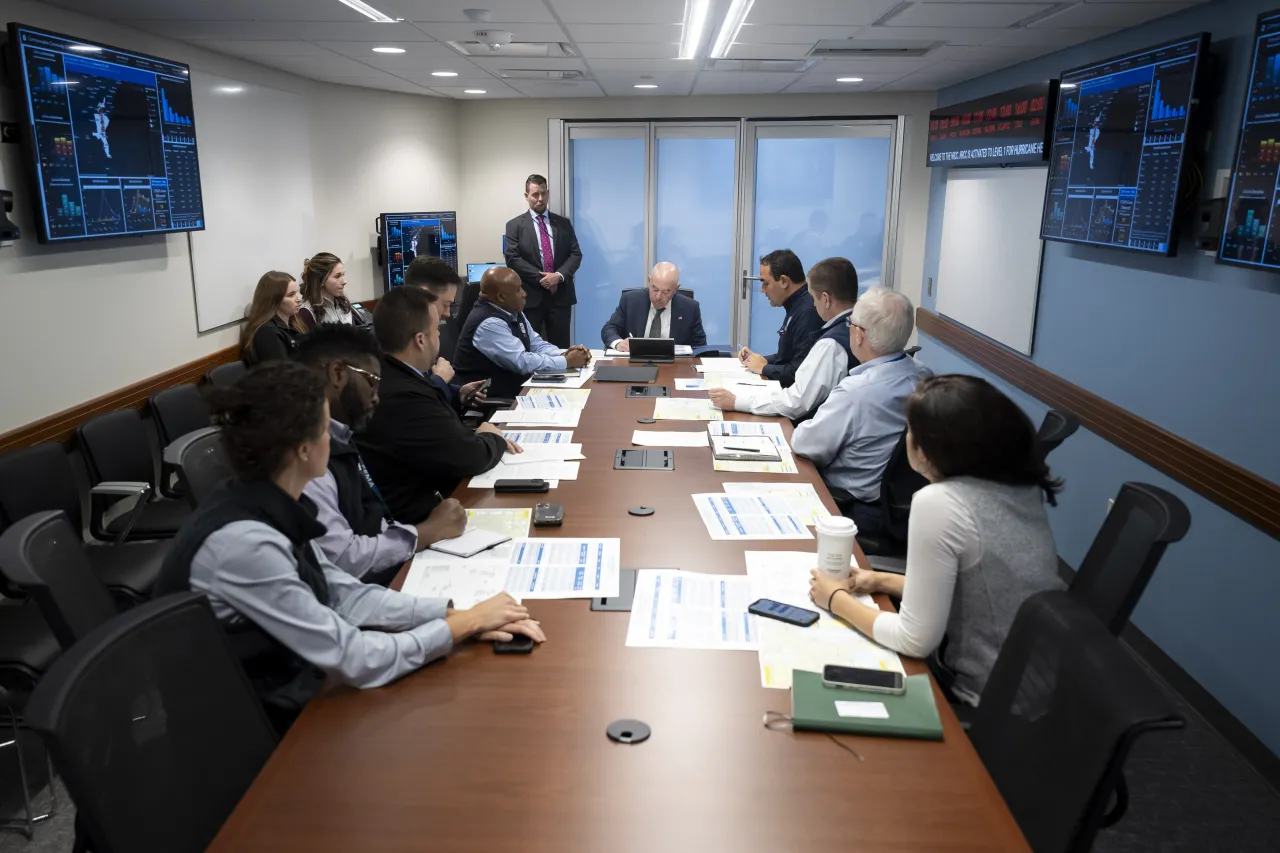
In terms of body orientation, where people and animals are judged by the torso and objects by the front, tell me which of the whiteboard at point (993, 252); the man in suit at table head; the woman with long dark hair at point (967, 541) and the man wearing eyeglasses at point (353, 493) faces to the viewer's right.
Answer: the man wearing eyeglasses

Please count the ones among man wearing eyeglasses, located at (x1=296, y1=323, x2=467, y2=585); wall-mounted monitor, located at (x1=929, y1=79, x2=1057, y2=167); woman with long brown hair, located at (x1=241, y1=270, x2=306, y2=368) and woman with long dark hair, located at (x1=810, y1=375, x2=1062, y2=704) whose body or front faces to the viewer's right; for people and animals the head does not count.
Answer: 2

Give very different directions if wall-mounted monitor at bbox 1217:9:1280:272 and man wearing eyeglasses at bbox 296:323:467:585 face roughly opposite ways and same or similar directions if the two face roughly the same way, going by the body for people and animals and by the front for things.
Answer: very different directions

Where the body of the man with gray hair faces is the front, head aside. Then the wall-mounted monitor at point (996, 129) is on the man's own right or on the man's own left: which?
on the man's own right

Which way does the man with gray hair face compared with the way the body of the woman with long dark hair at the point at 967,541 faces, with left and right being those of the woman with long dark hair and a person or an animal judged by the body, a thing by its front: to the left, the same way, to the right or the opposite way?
the same way

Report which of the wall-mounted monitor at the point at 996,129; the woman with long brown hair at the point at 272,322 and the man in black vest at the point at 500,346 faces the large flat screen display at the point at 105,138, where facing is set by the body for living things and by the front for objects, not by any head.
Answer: the wall-mounted monitor

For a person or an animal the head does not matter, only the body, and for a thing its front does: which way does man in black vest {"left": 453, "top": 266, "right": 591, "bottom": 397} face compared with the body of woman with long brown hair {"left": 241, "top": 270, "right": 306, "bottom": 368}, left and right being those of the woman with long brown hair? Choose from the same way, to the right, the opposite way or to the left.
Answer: the same way

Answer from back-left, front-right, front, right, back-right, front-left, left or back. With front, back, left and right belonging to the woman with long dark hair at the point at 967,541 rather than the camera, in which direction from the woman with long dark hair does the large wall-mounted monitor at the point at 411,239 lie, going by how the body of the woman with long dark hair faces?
front

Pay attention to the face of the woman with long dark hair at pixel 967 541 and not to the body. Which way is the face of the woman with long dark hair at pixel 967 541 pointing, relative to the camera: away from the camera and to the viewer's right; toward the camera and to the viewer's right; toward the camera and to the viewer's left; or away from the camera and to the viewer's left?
away from the camera and to the viewer's left

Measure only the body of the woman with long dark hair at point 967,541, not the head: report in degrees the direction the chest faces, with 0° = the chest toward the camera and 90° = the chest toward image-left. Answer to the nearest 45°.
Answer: approximately 135°

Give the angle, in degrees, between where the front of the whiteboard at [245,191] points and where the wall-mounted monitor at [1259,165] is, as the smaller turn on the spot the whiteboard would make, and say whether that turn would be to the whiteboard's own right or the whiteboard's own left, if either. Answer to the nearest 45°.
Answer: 0° — it already faces it

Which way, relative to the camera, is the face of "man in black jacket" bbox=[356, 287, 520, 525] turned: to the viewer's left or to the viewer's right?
to the viewer's right

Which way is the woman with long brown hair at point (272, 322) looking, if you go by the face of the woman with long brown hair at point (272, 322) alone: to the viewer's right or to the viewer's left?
to the viewer's right

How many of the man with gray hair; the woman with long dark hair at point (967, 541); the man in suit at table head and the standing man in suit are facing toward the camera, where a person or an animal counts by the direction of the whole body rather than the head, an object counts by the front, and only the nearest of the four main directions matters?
2

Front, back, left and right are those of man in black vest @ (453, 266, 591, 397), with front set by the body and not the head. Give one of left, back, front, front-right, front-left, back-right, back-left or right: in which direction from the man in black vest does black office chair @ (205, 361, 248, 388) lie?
back

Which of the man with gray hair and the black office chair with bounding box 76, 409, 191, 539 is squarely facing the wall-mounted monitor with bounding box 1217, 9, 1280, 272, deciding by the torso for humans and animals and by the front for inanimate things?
the black office chair

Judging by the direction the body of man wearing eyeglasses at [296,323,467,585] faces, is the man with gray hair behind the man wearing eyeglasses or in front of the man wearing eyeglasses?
in front

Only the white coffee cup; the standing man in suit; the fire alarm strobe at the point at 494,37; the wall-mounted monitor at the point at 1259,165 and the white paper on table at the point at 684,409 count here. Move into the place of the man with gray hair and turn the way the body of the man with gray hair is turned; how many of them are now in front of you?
3

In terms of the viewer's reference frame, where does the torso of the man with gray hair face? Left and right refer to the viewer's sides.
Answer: facing away from the viewer and to the left of the viewer

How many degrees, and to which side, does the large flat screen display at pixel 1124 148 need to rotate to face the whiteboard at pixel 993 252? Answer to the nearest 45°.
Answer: approximately 135° to its right

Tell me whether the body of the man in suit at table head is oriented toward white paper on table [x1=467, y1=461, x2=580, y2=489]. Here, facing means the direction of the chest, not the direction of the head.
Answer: yes
